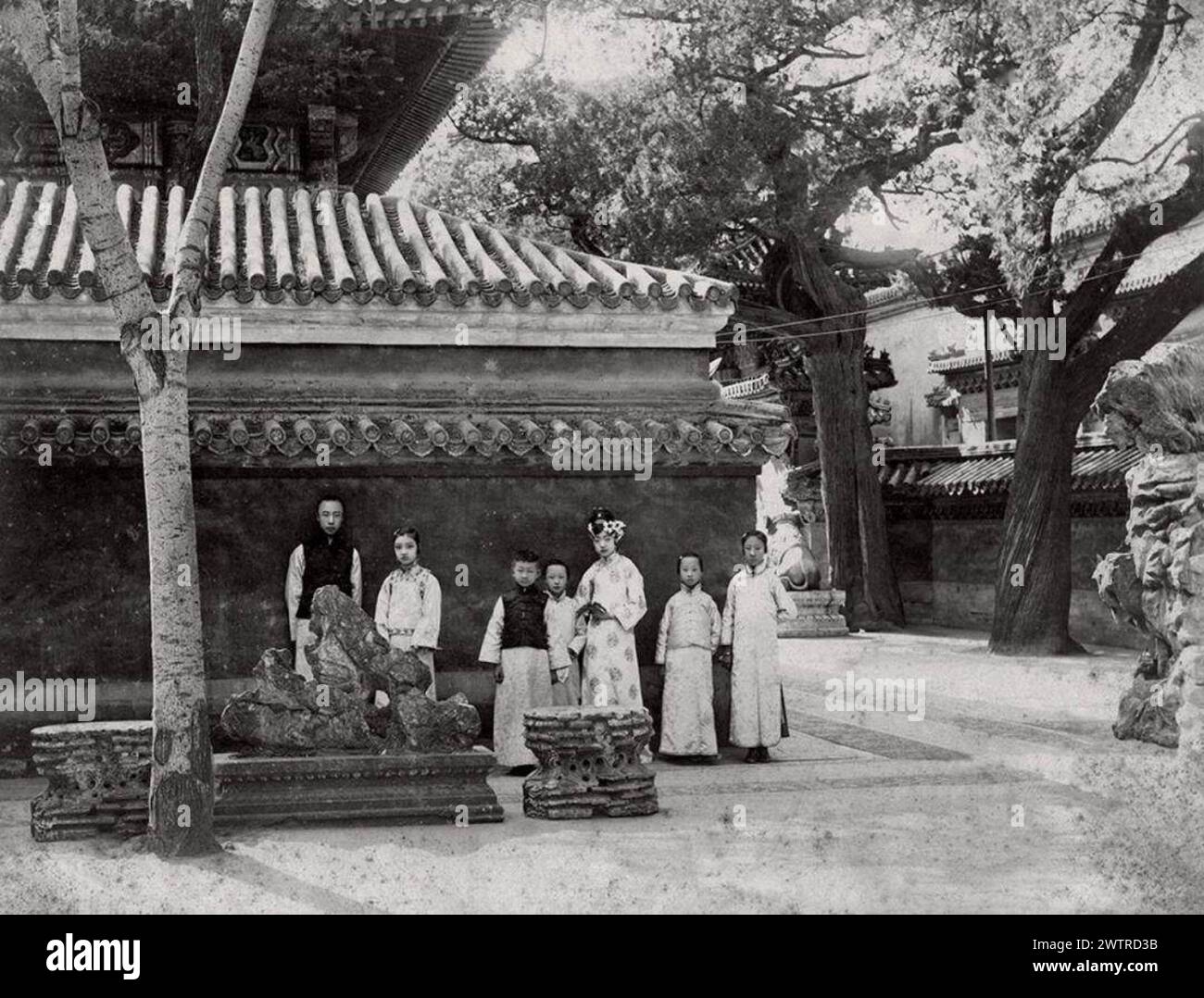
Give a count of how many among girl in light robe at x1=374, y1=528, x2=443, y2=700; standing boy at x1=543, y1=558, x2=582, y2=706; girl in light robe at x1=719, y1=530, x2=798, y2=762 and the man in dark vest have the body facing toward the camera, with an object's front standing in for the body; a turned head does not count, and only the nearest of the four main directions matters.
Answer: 4

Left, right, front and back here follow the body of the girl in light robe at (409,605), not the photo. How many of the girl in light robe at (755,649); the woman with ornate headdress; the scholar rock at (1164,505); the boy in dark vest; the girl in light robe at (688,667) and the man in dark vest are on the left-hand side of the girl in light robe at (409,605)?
5

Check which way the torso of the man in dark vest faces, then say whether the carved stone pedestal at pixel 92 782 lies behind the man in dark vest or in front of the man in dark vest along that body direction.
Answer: in front

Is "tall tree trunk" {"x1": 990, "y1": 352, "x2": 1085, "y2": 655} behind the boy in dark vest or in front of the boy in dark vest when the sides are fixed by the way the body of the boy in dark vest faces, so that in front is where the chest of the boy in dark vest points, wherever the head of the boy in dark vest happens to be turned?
behind

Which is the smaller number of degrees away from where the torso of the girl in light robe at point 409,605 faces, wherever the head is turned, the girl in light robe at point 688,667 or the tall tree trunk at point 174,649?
the tall tree trunk

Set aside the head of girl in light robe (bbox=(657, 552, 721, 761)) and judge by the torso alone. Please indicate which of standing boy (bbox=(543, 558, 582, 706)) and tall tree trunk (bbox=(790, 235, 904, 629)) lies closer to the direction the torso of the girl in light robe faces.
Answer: the standing boy

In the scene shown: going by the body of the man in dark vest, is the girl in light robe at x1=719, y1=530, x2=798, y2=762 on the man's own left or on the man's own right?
on the man's own left

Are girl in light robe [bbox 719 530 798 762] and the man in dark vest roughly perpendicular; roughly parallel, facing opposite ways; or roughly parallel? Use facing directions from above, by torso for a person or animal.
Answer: roughly parallel

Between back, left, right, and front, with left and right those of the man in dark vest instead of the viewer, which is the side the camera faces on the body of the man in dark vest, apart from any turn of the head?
front

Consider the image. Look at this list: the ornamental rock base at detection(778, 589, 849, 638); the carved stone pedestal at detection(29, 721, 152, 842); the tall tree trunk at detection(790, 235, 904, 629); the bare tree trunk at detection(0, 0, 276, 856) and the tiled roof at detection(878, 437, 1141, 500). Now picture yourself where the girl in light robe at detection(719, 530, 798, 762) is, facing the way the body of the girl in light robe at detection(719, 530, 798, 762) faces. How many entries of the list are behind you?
3

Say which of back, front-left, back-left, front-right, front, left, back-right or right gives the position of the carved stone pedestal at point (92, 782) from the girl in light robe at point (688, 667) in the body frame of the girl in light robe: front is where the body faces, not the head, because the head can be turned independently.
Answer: front-right

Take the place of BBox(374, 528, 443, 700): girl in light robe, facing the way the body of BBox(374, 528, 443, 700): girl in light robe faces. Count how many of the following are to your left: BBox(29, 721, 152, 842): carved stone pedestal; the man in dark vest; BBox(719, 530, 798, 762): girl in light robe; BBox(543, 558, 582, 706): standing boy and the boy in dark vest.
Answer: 3

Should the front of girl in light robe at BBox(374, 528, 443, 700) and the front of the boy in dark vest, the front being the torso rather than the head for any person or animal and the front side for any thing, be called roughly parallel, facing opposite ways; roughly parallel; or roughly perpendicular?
roughly parallel
